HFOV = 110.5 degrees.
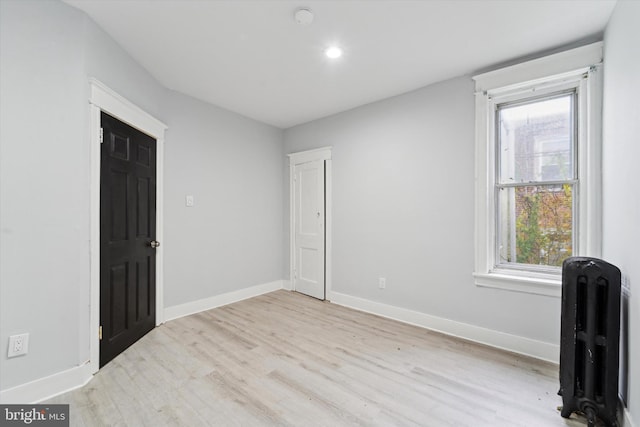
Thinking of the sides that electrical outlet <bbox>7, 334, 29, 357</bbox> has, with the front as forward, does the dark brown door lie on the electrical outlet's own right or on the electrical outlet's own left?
on the electrical outlet's own left

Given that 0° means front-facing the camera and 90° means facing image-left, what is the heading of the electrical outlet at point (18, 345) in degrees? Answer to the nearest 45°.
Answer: approximately 315°

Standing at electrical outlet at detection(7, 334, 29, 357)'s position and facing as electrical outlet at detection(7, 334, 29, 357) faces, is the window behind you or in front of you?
in front

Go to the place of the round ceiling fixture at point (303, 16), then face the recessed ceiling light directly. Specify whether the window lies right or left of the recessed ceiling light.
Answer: right

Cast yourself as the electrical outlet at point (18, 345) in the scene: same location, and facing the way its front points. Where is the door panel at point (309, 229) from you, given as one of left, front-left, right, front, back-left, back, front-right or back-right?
front-left
